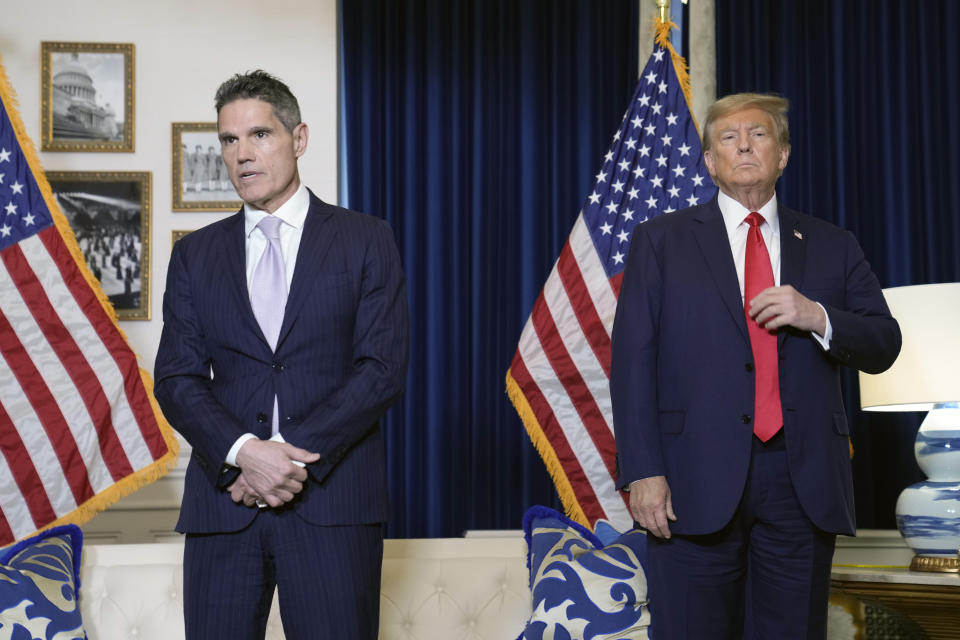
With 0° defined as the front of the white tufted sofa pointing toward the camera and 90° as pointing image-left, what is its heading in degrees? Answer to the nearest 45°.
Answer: approximately 0°

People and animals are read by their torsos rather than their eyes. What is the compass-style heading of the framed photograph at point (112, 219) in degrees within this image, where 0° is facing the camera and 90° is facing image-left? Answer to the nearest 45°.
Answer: approximately 0°
